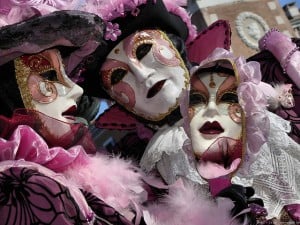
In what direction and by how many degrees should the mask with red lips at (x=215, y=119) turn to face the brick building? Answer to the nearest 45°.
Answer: approximately 180°

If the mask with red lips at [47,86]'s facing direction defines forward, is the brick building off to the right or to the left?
on its left

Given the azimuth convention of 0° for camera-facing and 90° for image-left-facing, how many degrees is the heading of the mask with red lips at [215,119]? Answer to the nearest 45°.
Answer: approximately 0°
